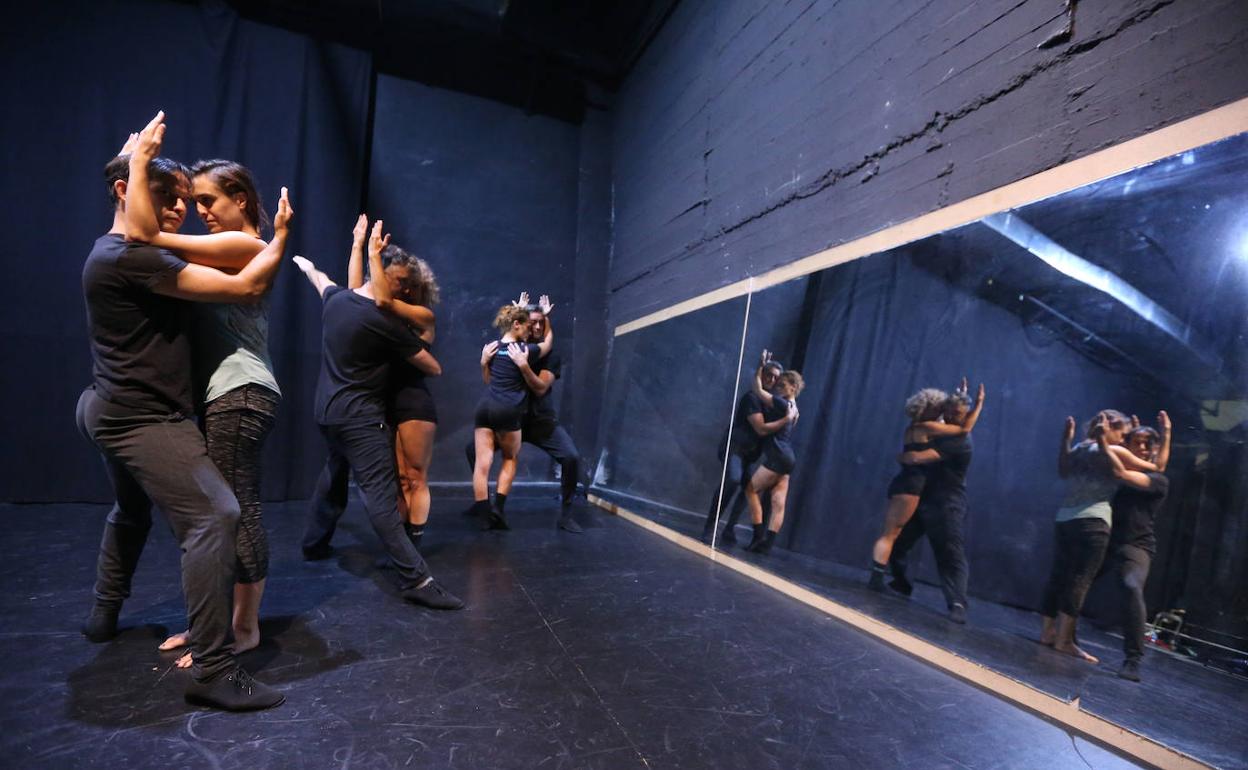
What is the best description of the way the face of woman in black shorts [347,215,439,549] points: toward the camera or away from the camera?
toward the camera

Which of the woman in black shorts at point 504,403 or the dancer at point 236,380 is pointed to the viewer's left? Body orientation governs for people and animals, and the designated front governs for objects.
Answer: the dancer

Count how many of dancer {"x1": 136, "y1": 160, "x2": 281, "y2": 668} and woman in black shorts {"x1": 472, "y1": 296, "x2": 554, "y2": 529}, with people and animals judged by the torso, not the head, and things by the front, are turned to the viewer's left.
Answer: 1

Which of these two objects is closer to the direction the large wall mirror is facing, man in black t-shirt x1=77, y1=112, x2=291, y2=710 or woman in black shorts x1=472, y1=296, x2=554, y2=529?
the man in black t-shirt

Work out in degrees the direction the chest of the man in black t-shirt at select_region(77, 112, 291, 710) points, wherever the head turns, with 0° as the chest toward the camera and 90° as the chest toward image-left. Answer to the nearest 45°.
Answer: approximately 270°

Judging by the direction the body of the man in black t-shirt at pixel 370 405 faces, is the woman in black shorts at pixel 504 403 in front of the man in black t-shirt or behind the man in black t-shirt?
in front

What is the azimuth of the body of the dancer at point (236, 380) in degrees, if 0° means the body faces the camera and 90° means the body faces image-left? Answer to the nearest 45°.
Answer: approximately 90°

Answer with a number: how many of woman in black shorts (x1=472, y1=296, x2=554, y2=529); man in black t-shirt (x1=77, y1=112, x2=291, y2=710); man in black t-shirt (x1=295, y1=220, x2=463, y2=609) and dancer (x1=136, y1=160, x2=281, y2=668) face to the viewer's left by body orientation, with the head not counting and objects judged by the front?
1

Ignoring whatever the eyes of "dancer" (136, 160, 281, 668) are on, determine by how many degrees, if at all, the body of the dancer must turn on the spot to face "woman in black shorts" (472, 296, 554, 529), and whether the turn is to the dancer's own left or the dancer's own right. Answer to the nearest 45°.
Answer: approximately 135° to the dancer's own right

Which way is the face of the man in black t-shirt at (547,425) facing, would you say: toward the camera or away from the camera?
toward the camera

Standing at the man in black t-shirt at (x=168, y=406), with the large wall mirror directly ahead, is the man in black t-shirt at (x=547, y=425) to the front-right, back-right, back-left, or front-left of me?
front-left

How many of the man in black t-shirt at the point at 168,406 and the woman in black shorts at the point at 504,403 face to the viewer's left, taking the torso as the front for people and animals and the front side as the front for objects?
0
